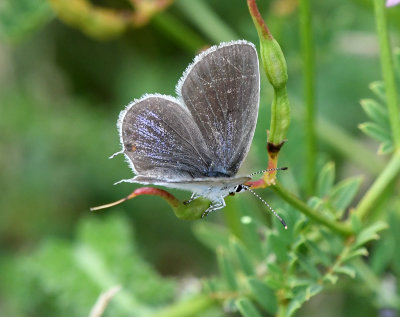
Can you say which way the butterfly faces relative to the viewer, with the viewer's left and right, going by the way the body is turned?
facing to the right of the viewer

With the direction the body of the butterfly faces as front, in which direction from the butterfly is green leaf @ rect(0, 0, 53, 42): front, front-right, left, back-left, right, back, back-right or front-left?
back-left

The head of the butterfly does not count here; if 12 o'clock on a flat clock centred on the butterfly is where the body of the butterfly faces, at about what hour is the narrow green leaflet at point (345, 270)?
The narrow green leaflet is roughly at 12 o'clock from the butterfly.

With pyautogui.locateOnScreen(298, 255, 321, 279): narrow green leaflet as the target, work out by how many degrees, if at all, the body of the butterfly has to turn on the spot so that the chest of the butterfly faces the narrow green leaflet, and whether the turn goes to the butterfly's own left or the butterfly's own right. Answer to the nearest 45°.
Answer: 0° — it already faces it

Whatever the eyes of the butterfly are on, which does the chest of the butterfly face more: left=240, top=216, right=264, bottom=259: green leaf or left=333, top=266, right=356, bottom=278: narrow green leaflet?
the narrow green leaflet
